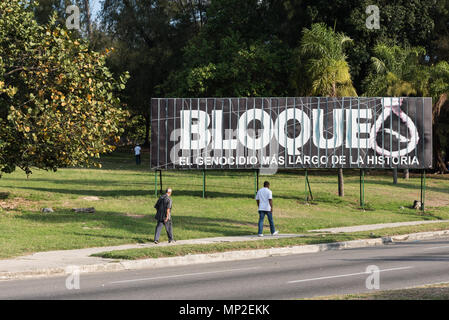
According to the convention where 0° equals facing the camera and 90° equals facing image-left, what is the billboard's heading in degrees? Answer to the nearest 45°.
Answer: approximately 0°

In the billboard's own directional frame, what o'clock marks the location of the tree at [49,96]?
The tree is roughly at 2 o'clock from the billboard.

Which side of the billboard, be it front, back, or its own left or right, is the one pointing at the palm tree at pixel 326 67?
back

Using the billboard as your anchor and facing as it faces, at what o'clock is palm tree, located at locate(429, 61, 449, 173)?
The palm tree is roughly at 7 o'clock from the billboard.

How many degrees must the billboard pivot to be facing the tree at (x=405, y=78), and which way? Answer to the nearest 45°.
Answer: approximately 135° to its left

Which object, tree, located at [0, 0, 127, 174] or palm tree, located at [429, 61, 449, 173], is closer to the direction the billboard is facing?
the tree

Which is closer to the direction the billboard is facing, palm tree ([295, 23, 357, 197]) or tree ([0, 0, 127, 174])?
the tree
